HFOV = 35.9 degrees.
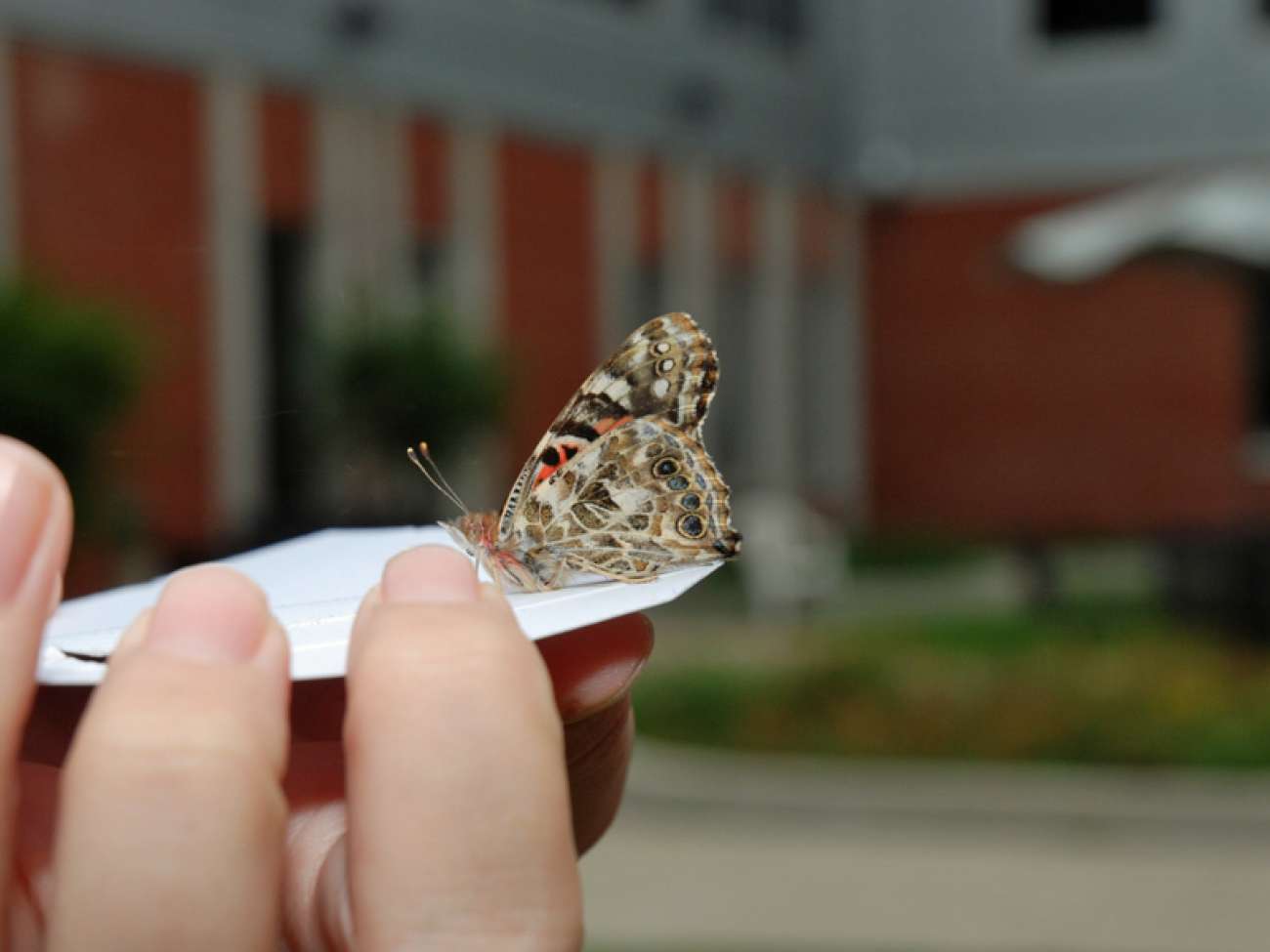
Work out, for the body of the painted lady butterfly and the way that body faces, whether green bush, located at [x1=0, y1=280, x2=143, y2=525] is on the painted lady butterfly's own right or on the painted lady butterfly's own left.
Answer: on the painted lady butterfly's own right

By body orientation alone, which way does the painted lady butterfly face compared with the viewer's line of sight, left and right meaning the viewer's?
facing to the left of the viewer

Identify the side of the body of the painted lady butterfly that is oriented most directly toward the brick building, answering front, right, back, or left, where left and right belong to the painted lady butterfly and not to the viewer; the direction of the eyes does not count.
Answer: right

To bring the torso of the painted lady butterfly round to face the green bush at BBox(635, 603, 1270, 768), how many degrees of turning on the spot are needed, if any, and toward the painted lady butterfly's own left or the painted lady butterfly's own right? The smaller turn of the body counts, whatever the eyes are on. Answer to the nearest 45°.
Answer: approximately 90° to the painted lady butterfly's own right

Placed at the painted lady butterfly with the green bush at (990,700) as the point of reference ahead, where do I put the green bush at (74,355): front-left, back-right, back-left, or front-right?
front-left
